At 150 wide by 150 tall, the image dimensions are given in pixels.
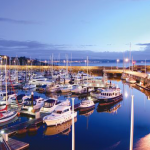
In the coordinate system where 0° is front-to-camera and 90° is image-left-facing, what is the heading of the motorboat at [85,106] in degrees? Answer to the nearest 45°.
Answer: approximately 45°

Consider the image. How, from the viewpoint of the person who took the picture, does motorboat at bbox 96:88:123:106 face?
facing the viewer and to the left of the viewer

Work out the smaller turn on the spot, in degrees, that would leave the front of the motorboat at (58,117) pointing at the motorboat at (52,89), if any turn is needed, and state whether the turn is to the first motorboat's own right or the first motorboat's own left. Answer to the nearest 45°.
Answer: approximately 135° to the first motorboat's own right

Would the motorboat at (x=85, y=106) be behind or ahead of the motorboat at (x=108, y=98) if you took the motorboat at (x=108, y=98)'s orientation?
ahead

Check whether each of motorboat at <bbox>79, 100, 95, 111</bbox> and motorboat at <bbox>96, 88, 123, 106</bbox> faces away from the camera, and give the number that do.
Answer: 0

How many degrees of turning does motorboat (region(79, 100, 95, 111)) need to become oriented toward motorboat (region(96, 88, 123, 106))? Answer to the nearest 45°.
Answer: approximately 180°
